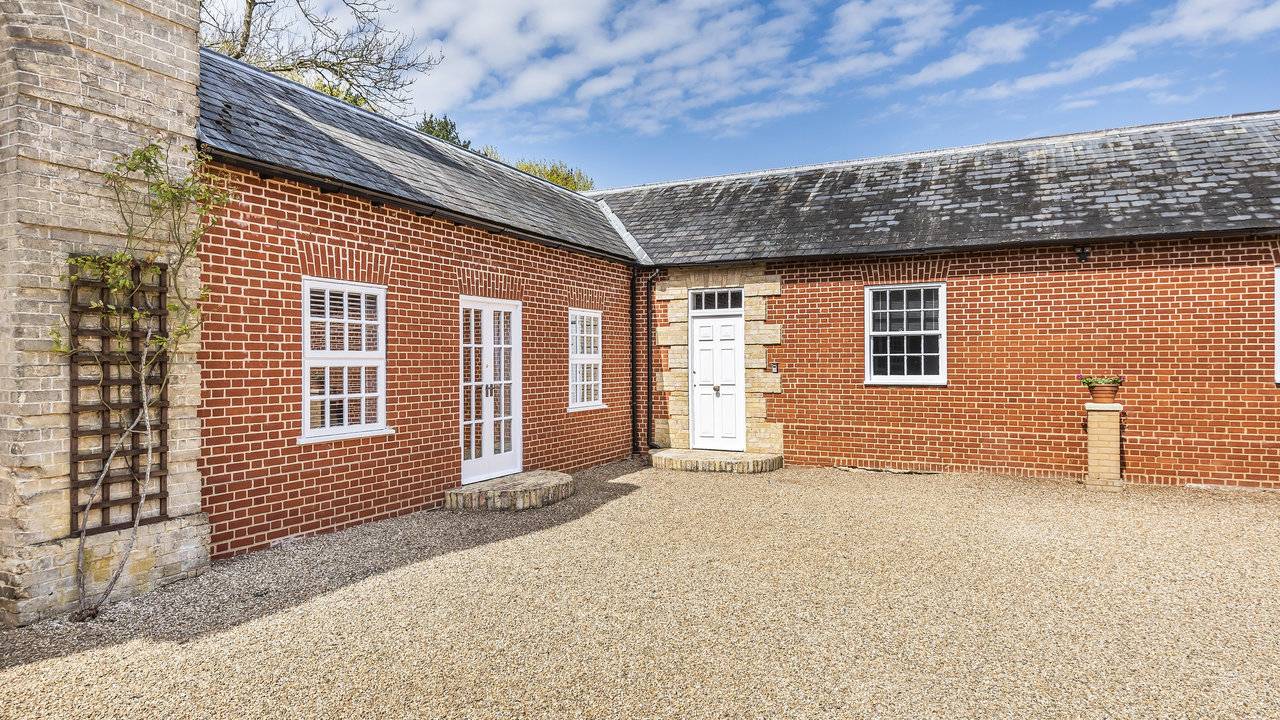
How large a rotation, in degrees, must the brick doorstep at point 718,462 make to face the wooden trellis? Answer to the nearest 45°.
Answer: approximately 45° to its right

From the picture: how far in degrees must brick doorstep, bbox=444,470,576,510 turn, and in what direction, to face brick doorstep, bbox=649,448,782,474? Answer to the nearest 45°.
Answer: approximately 90° to its left

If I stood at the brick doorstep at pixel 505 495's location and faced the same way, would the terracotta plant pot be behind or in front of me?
in front

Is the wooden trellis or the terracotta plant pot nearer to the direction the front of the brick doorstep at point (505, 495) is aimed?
the terracotta plant pot

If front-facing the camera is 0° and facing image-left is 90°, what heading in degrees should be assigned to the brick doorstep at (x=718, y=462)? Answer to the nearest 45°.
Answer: approximately 0°

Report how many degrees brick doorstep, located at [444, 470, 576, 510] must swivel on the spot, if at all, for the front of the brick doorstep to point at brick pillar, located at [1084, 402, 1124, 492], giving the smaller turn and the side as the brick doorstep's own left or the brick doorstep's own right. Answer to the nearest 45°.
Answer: approximately 45° to the brick doorstep's own left

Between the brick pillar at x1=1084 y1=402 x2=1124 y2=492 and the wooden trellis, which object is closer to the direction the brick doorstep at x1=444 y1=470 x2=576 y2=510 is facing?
the brick pillar

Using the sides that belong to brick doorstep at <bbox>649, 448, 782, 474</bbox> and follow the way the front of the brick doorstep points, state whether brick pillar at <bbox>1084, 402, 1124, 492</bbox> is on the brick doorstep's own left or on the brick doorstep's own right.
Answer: on the brick doorstep's own left

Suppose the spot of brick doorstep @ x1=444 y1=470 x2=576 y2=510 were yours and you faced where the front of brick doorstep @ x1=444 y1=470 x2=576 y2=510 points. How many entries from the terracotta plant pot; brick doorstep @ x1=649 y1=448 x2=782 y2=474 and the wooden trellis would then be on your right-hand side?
1

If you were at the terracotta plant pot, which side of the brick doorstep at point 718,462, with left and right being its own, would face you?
left

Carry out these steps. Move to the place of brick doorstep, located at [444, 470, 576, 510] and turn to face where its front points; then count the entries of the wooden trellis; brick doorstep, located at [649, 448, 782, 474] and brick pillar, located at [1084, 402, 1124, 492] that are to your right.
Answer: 1

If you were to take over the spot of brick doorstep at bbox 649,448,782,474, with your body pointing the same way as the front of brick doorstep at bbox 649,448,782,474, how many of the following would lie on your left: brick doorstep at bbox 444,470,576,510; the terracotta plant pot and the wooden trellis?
1
